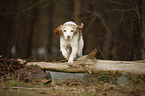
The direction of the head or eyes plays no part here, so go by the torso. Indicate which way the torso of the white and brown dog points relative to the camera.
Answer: toward the camera
